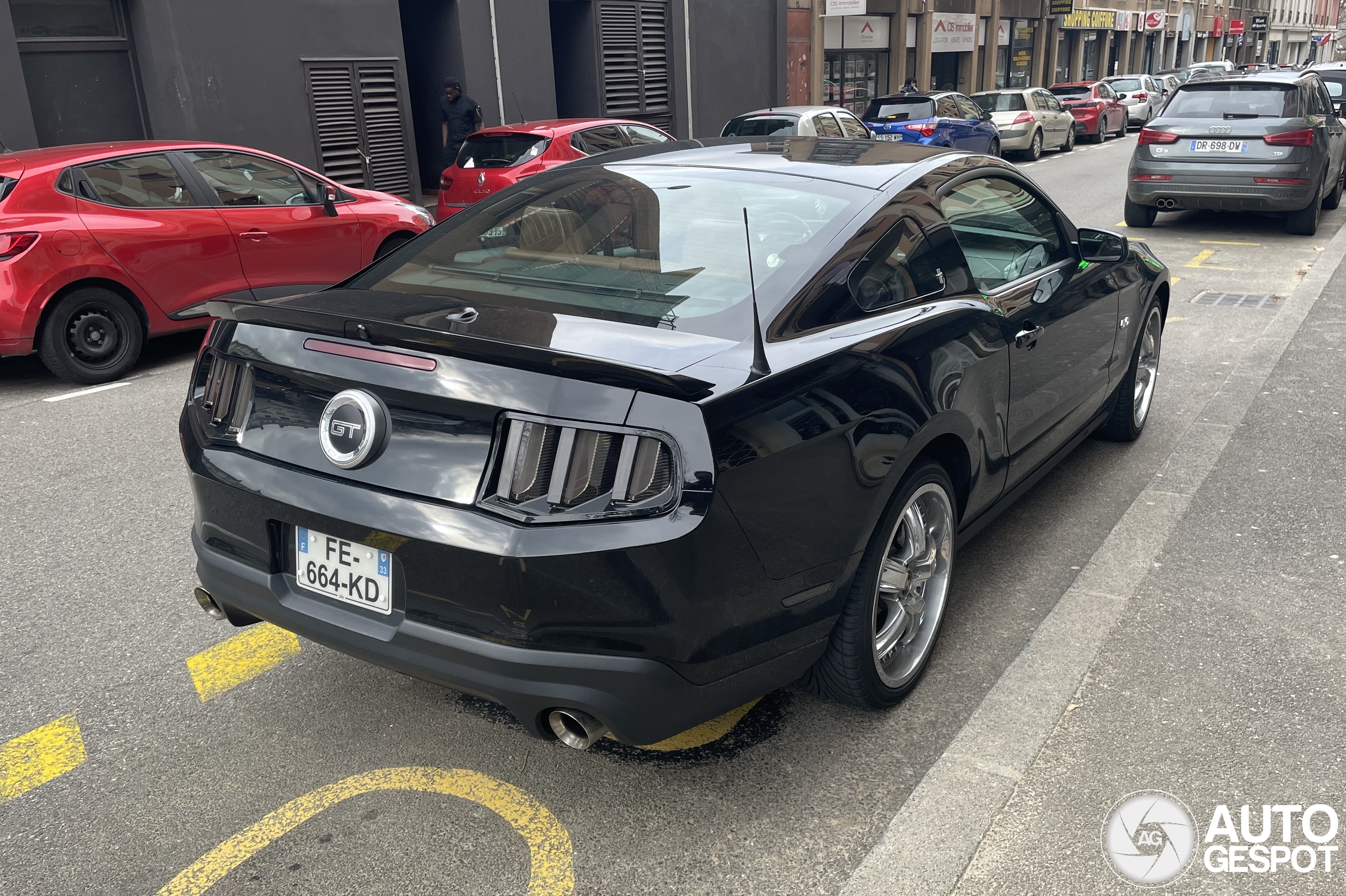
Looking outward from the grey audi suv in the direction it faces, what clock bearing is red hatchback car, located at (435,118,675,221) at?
The red hatchback car is roughly at 8 o'clock from the grey audi suv.

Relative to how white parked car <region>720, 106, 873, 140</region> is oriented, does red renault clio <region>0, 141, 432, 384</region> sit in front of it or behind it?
behind

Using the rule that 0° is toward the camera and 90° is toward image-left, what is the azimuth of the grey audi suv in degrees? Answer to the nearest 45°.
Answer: approximately 180°

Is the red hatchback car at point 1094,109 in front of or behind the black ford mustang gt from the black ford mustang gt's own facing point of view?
in front

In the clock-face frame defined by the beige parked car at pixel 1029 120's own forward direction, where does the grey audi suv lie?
The grey audi suv is roughly at 4 o'clock from the beige parked car.

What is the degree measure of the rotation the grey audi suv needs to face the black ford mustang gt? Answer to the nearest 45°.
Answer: approximately 180°

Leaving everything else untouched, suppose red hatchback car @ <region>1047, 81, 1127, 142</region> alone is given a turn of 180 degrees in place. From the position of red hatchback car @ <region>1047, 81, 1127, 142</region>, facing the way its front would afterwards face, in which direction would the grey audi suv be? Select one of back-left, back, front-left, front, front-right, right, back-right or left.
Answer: front-left

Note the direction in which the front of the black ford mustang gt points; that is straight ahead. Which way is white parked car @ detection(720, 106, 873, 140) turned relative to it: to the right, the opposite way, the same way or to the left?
the same way

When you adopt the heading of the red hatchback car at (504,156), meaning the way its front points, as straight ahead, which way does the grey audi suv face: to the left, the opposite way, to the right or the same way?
the same way

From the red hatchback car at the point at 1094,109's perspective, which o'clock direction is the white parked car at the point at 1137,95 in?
The white parked car is roughly at 11 o'clock from the red hatchback car.

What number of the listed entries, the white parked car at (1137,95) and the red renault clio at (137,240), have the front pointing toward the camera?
0

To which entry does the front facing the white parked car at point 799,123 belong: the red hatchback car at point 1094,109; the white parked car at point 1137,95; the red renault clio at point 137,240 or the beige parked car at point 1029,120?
the red renault clio

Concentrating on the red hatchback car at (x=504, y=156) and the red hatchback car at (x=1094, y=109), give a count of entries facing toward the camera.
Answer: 0

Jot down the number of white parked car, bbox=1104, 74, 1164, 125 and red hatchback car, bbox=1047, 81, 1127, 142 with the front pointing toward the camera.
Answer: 0

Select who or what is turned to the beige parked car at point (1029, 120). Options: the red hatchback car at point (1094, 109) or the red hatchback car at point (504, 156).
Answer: the red hatchback car at point (504, 156)

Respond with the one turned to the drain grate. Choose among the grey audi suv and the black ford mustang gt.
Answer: the black ford mustang gt

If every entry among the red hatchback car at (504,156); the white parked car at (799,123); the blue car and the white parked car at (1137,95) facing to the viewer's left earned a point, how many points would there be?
0
